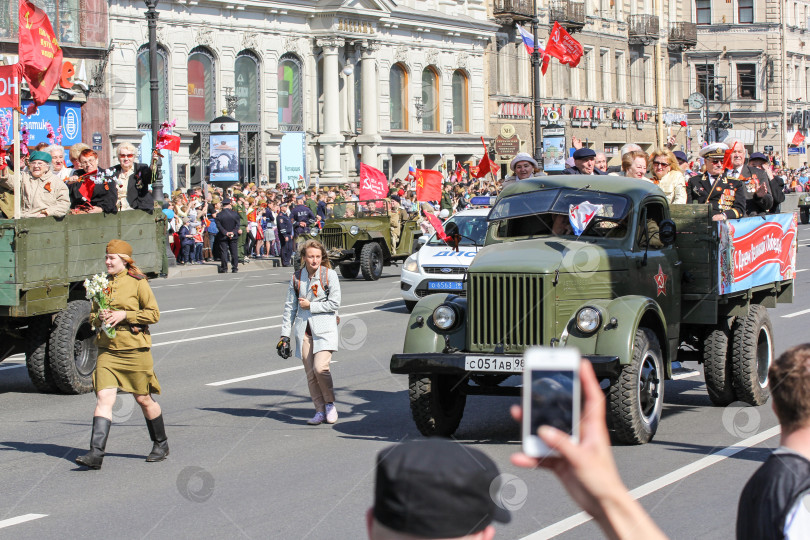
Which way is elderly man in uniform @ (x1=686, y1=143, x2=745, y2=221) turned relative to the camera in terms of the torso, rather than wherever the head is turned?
toward the camera

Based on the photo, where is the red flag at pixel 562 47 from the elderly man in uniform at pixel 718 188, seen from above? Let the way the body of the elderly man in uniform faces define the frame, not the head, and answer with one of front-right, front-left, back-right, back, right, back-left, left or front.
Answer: back

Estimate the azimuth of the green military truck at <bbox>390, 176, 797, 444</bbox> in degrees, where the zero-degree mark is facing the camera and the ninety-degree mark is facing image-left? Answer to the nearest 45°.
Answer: approximately 45°

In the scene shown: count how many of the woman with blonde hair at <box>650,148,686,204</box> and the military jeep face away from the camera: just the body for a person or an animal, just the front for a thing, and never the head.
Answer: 0

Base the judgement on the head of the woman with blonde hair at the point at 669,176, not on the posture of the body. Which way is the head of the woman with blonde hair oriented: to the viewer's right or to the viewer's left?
to the viewer's left

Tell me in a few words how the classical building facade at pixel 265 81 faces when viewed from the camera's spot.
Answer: facing the viewer and to the right of the viewer
